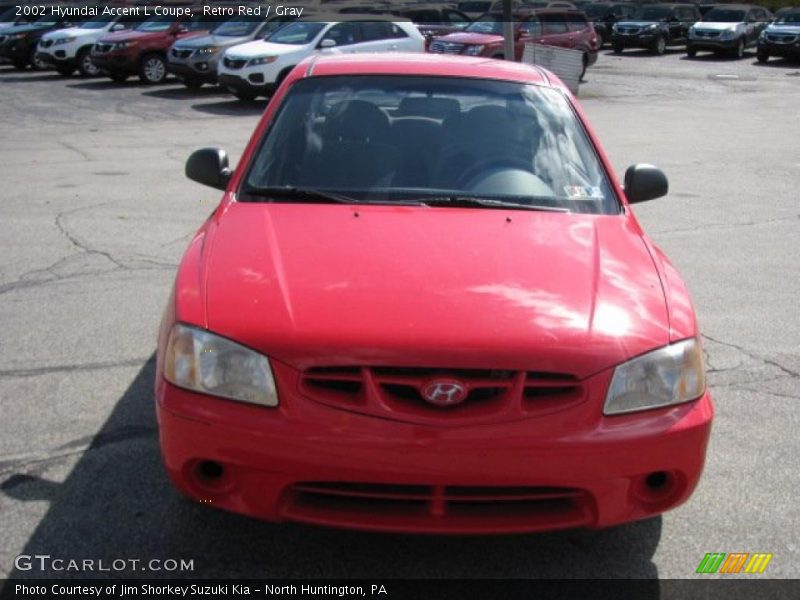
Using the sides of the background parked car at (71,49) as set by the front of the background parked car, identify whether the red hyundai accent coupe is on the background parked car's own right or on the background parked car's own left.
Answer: on the background parked car's own left

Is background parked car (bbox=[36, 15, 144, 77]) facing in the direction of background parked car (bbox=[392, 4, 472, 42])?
no

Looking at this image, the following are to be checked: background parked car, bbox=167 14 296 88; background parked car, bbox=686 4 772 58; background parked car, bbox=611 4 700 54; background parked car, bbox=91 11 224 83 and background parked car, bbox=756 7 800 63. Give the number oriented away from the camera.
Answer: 0

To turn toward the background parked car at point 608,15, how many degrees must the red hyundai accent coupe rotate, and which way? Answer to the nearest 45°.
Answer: approximately 180°

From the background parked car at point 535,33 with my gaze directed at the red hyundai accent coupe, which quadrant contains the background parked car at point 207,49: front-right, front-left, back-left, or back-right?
front-right

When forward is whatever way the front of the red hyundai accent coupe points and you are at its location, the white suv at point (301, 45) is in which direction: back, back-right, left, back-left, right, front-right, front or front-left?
back

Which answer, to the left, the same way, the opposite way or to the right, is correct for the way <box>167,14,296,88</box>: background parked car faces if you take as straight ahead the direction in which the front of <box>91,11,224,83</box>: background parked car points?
the same way

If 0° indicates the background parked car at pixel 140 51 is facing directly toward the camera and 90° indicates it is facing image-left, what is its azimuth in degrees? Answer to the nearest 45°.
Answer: approximately 45°

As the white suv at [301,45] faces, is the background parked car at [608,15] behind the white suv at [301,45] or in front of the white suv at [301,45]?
behind

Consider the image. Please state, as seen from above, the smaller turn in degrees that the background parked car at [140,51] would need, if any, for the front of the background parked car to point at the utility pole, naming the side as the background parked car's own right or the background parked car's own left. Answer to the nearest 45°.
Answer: approximately 90° to the background parked car's own left

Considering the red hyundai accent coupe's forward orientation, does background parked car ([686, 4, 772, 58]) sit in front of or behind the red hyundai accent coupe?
behind

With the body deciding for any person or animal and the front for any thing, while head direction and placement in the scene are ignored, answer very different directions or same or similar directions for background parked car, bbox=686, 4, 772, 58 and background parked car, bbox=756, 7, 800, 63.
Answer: same or similar directions

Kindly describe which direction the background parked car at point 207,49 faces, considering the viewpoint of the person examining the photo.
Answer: facing the viewer and to the left of the viewer

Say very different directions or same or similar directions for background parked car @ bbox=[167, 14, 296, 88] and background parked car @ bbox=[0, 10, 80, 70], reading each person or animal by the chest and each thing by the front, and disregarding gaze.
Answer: same or similar directions

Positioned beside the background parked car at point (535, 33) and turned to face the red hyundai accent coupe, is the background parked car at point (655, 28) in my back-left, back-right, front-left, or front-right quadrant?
back-left

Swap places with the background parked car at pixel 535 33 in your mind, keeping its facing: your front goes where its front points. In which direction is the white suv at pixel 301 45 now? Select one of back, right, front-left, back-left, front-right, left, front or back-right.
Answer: front

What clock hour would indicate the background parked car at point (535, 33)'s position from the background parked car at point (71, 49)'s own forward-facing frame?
the background parked car at point (535, 33) is roughly at 8 o'clock from the background parked car at point (71, 49).

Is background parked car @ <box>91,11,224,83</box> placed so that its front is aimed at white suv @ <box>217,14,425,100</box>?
no

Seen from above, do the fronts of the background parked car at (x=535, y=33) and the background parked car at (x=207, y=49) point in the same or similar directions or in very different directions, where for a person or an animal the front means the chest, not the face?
same or similar directions

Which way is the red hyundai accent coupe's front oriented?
toward the camera
